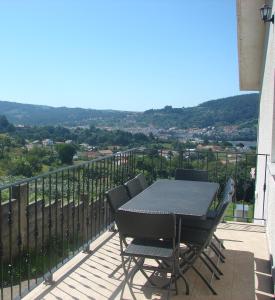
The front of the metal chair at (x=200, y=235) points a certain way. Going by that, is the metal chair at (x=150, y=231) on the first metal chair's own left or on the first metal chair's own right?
on the first metal chair's own left

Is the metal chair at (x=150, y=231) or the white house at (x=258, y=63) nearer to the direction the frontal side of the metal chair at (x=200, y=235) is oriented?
the metal chair

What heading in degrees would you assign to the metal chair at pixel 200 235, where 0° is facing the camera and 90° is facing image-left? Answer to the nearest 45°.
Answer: approximately 90°

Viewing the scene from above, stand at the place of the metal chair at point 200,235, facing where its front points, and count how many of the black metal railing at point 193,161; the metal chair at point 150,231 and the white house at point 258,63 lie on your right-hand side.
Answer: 2

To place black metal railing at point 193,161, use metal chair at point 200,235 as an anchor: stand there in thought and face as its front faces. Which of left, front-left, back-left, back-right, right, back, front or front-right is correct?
right
